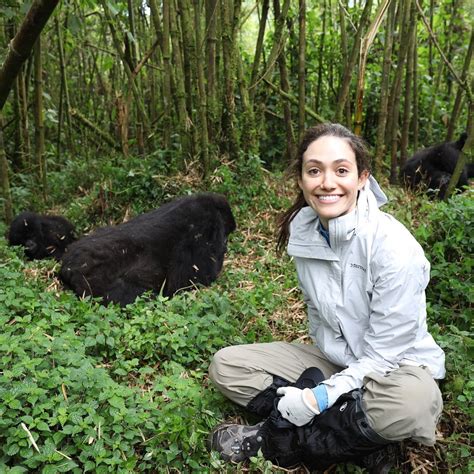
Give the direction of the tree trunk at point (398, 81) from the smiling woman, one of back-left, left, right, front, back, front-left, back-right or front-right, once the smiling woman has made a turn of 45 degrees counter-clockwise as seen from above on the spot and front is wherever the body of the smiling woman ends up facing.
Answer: back

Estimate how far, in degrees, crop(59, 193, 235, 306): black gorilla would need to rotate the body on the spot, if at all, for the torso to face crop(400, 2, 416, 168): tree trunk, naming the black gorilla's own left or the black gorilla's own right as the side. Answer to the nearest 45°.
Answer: approximately 45° to the black gorilla's own left

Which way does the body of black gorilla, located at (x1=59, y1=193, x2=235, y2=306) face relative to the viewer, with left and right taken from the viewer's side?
facing to the right of the viewer

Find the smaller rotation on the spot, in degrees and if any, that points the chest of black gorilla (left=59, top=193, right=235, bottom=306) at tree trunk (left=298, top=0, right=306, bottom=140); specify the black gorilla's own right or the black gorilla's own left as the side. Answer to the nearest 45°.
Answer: approximately 45° to the black gorilla's own left

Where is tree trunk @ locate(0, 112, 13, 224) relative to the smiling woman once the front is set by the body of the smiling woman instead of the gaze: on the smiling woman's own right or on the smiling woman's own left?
on the smiling woman's own right

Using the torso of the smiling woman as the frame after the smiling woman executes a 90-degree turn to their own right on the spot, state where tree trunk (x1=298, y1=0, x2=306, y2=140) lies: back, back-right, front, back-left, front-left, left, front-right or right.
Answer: front-right

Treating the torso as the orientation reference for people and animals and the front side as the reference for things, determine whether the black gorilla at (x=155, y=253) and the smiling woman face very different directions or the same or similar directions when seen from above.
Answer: very different directions

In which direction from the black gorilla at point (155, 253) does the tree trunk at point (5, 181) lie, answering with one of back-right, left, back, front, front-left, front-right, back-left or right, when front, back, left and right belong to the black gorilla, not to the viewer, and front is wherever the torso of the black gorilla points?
back-left

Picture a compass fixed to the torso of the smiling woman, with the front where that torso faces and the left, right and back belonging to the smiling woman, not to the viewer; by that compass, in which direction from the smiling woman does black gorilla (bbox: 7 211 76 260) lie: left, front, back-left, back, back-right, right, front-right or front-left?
right

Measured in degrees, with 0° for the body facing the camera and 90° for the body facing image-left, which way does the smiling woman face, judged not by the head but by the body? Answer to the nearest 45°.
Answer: approximately 45°

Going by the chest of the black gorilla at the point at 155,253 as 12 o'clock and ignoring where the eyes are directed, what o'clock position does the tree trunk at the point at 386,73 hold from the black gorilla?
The tree trunk is roughly at 11 o'clock from the black gorilla.

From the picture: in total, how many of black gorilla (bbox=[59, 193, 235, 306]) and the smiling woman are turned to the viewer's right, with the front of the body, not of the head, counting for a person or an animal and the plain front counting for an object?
1

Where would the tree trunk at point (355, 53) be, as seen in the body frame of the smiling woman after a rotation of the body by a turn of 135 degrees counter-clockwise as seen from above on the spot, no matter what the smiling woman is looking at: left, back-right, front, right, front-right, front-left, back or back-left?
left
